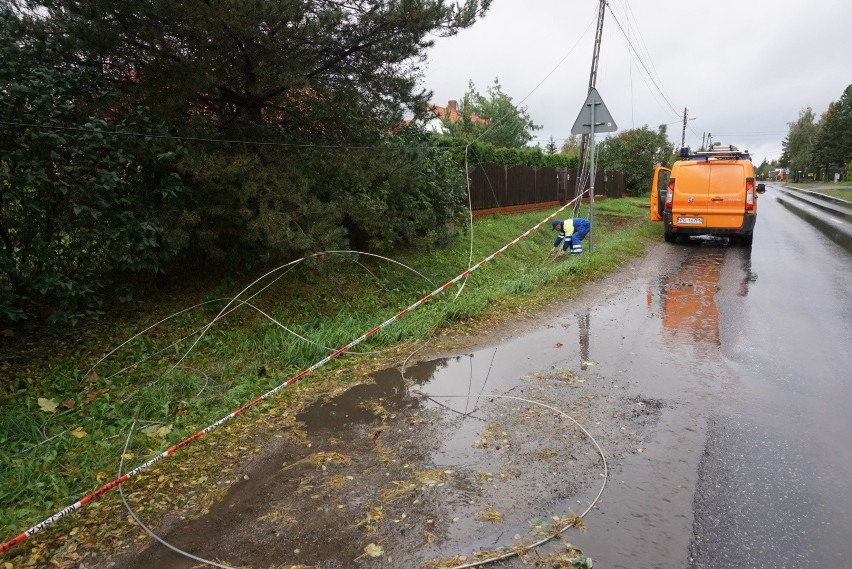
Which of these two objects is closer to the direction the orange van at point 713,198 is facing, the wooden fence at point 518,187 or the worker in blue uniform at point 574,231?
the wooden fence

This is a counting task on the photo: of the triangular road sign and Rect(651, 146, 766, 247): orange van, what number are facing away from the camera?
2

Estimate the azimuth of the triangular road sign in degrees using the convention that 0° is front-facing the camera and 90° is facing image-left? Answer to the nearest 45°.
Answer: approximately 180°

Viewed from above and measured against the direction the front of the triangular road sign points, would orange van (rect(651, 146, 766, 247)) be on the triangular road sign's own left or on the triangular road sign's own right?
on the triangular road sign's own right

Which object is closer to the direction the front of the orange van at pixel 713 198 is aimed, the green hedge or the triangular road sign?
the green hedge

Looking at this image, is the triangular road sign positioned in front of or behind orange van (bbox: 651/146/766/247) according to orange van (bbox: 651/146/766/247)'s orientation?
behind

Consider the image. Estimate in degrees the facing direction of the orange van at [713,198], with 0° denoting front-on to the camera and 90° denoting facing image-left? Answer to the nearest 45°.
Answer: approximately 180°

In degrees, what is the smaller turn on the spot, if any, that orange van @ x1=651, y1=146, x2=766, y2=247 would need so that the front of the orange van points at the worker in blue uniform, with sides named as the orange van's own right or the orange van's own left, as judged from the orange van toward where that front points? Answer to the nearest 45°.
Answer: approximately 135° to the orange van's own left

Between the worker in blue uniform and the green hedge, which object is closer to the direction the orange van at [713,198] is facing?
the green hedge

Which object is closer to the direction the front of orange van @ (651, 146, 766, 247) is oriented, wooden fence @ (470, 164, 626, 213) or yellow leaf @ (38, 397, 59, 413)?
the wooden fence
